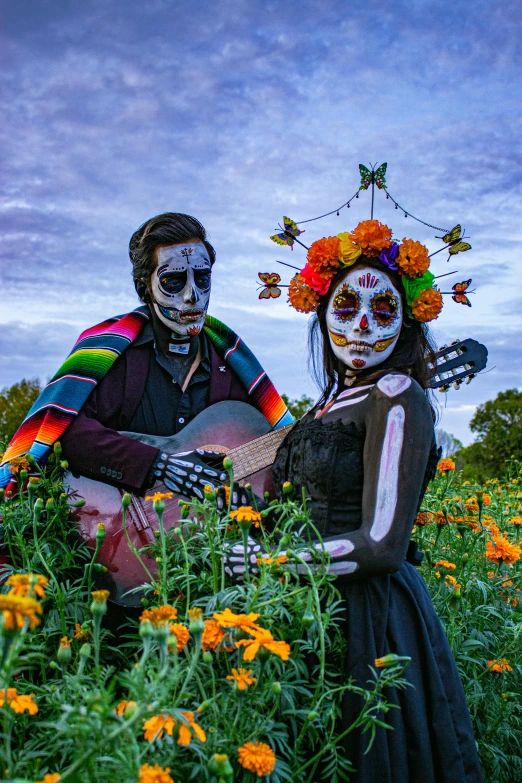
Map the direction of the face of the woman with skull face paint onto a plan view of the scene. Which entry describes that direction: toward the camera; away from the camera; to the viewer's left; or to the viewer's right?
toward the camera

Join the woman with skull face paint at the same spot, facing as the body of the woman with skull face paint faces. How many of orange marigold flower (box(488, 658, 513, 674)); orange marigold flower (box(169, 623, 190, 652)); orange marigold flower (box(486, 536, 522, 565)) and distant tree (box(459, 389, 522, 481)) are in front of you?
1

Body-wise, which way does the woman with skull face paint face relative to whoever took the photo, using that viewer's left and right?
facing the viewer and to the left of the viewer

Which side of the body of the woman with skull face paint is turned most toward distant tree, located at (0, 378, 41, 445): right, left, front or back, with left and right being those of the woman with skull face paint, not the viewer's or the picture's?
right

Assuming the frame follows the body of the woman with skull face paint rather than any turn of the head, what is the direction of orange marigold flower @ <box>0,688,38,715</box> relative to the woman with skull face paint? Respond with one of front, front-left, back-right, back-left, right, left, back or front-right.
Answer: front

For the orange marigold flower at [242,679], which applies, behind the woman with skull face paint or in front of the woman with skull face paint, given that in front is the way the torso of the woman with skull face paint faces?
in front

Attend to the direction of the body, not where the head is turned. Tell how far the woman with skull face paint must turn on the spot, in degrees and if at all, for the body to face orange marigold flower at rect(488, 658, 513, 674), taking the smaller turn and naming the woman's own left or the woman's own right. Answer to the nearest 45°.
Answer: approximately 180°

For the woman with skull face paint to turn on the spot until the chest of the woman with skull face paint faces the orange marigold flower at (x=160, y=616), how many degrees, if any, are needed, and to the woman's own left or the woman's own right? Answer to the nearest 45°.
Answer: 0° — they already face it

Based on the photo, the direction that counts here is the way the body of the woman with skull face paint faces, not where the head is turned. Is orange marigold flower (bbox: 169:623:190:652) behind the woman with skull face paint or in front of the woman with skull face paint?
in front

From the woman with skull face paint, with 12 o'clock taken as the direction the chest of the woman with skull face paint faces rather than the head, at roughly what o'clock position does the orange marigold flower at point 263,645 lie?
The orange marigold flower is roughly at 11 o'clock from the woman with skull face paint.

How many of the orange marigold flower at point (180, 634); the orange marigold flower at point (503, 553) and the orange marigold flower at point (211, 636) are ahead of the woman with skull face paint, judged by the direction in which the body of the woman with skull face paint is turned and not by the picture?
2

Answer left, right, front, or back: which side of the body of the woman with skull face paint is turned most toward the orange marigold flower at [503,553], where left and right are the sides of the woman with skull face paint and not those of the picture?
back

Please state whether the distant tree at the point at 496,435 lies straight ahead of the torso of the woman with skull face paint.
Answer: no
